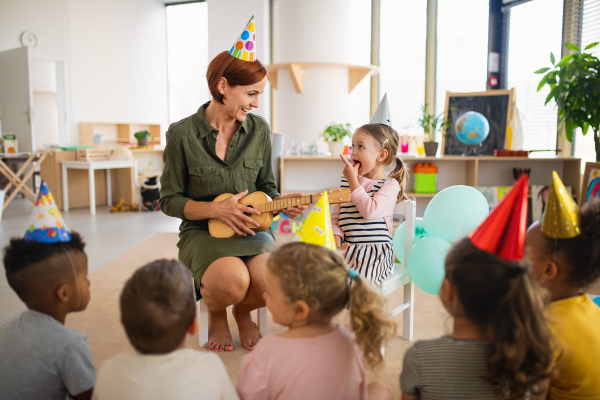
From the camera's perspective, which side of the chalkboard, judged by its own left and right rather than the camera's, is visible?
front

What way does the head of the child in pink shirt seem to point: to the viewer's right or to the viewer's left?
to the viewer's left

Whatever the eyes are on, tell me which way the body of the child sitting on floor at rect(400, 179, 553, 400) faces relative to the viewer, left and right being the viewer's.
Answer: facing away from the viewer and to the left of the viewer

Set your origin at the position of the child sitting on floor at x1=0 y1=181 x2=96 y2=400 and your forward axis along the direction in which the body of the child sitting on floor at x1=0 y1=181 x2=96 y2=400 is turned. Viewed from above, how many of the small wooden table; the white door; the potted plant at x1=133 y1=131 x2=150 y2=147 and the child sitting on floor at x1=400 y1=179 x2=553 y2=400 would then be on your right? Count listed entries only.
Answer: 1

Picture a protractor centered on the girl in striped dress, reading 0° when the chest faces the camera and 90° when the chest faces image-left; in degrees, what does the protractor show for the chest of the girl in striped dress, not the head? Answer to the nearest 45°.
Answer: approximately 45°

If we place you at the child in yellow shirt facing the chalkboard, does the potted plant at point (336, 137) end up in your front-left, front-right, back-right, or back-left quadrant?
front-left

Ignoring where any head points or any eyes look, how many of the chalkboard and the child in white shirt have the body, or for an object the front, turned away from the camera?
1

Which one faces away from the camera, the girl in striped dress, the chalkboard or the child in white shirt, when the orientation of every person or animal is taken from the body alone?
the child in white shirt

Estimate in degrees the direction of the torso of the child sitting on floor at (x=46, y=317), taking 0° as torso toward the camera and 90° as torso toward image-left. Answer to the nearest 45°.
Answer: approximately 225°

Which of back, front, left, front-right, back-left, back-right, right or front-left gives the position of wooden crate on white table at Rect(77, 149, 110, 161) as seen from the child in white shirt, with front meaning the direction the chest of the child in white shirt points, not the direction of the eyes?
front

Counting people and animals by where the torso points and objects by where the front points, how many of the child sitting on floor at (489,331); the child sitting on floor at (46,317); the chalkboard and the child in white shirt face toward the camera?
1

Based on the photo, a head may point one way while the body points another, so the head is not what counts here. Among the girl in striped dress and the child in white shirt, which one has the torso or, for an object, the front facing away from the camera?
the child in white shirt

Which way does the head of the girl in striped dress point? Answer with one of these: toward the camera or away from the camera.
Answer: toward the camera

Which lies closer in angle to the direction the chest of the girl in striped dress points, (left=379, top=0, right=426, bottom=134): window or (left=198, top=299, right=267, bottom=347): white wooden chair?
the white wooden chair

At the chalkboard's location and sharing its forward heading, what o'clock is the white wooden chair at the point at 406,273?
The white wooden chair is roughly at 12 o'clock from the chalkboard.

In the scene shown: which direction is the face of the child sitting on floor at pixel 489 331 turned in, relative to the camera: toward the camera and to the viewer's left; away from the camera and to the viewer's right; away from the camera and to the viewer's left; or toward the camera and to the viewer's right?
away from the camera and to the viewer's left

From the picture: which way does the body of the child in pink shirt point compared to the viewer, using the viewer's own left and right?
facing away from the viewer and to the left of the viewer

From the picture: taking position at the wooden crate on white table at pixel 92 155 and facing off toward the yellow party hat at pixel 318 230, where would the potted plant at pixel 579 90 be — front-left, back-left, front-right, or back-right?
front-left
